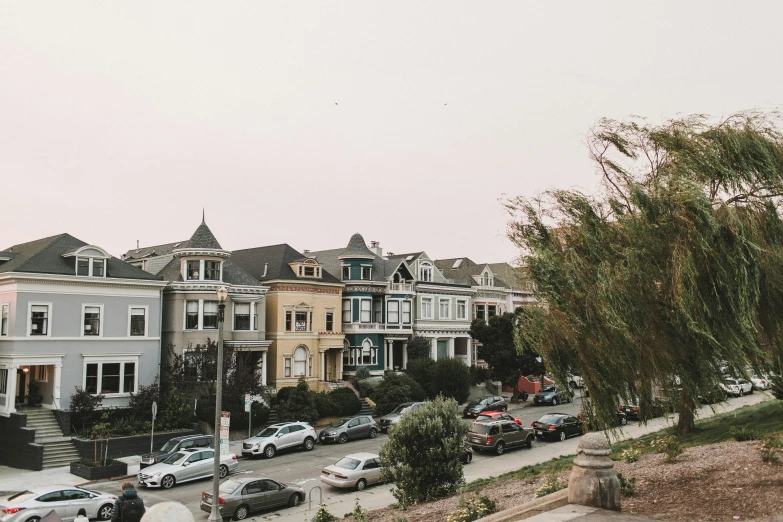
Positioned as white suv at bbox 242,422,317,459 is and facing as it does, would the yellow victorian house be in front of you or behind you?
behind

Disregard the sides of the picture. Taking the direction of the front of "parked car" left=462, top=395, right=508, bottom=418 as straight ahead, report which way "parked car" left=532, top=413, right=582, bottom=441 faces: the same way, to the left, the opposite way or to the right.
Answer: the opposite way

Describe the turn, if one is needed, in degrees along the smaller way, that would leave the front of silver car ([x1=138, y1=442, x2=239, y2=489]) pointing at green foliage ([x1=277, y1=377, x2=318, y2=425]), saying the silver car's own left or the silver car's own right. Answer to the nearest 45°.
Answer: approximately 180°

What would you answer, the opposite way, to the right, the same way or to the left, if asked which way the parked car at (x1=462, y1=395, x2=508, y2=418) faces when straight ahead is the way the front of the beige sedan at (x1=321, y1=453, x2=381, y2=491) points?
the opposite way

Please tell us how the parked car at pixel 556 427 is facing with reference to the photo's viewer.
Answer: facing away from the viewer and to the right of the viewer

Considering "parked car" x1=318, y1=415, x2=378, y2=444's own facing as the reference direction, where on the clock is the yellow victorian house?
The yellow victorian house is roughly at 4 o'clock from the parked car.

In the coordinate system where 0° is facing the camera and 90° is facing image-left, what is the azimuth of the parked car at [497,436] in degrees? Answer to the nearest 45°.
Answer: approximately 225°

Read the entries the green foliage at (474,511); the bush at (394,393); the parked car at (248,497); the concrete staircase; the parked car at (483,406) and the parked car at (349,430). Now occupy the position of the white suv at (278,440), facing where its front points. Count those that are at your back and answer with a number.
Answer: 3

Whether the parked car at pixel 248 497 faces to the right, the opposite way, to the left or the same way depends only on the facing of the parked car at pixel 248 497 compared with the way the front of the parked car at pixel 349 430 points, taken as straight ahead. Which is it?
the opposite way

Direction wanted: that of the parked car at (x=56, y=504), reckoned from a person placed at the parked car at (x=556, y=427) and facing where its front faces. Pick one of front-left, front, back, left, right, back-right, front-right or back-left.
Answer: back

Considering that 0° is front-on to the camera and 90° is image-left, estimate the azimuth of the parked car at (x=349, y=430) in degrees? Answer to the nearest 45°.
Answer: approximately 45°

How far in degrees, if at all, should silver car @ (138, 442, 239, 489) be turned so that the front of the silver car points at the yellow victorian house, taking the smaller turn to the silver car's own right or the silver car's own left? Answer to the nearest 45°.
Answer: approximately 135° to the silver car's own right
